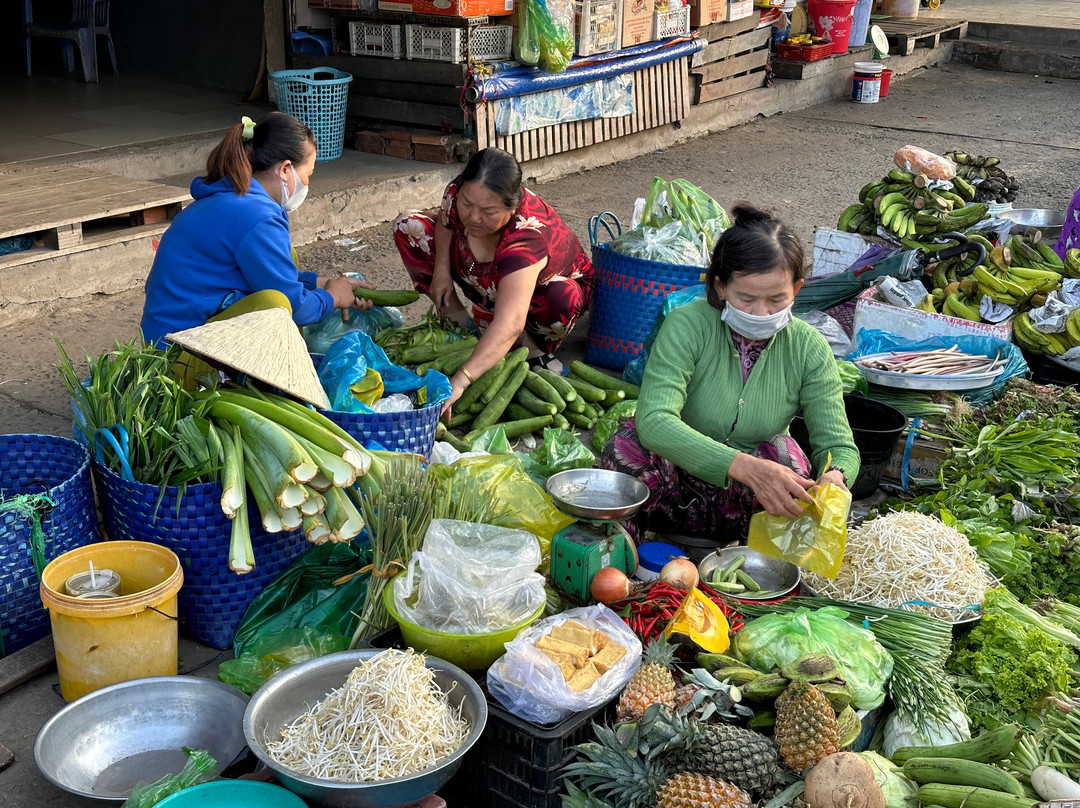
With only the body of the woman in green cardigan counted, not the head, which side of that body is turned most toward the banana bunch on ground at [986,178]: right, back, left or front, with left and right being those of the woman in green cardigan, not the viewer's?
back

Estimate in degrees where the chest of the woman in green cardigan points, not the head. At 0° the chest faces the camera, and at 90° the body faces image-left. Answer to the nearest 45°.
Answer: approximately 0°

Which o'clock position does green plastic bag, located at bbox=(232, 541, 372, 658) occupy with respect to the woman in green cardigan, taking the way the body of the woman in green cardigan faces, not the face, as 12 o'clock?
The green plastic bag is roughly at 2 o'clock from the woman in green cardigan.

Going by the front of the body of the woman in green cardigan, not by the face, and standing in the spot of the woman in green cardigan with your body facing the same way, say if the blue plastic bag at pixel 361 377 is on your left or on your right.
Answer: on your right

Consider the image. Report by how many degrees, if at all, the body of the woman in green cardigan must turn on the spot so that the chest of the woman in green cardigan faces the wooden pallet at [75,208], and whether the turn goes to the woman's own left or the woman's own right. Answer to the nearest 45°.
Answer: approximately 135° to the woman's own right

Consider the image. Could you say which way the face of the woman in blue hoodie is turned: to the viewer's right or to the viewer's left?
to the viewer's right

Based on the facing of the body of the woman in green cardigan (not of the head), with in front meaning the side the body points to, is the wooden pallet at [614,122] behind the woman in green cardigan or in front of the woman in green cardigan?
behind

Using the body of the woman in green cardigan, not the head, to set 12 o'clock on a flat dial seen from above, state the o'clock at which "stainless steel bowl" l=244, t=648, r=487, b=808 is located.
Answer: The stainless steel bowl is roughly at 1 o'clock from the woman in green cardigan.

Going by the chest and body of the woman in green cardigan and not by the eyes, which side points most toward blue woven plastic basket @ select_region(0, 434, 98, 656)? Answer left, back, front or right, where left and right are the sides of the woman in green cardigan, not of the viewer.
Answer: right

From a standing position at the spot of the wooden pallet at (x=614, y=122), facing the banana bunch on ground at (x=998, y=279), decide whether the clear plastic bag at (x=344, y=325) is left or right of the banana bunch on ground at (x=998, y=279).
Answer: right
